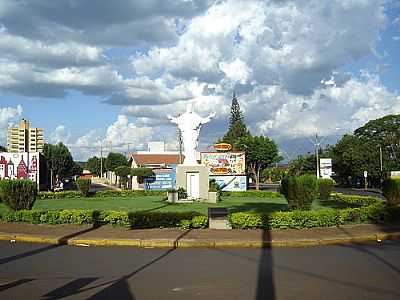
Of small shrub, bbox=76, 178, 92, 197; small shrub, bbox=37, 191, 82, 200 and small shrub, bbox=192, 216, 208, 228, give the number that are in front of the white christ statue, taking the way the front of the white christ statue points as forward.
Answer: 1

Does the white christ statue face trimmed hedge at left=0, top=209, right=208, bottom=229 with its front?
yes

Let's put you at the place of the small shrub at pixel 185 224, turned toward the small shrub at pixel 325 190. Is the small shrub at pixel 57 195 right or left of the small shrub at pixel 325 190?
left

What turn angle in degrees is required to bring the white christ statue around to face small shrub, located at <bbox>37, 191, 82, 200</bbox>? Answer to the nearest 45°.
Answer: approximately 135° to its right

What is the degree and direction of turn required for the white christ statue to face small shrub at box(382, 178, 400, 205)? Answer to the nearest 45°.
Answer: approximately 45° to its left

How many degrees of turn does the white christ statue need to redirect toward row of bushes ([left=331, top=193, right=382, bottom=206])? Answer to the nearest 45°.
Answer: approximately 90° to its left

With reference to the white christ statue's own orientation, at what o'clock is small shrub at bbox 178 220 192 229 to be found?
The small shrub is roughly at 12 o'clock from the white christ statue.

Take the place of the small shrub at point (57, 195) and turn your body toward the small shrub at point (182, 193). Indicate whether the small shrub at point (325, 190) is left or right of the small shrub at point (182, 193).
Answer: left

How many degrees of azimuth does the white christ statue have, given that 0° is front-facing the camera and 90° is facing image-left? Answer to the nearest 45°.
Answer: approximately 0°
